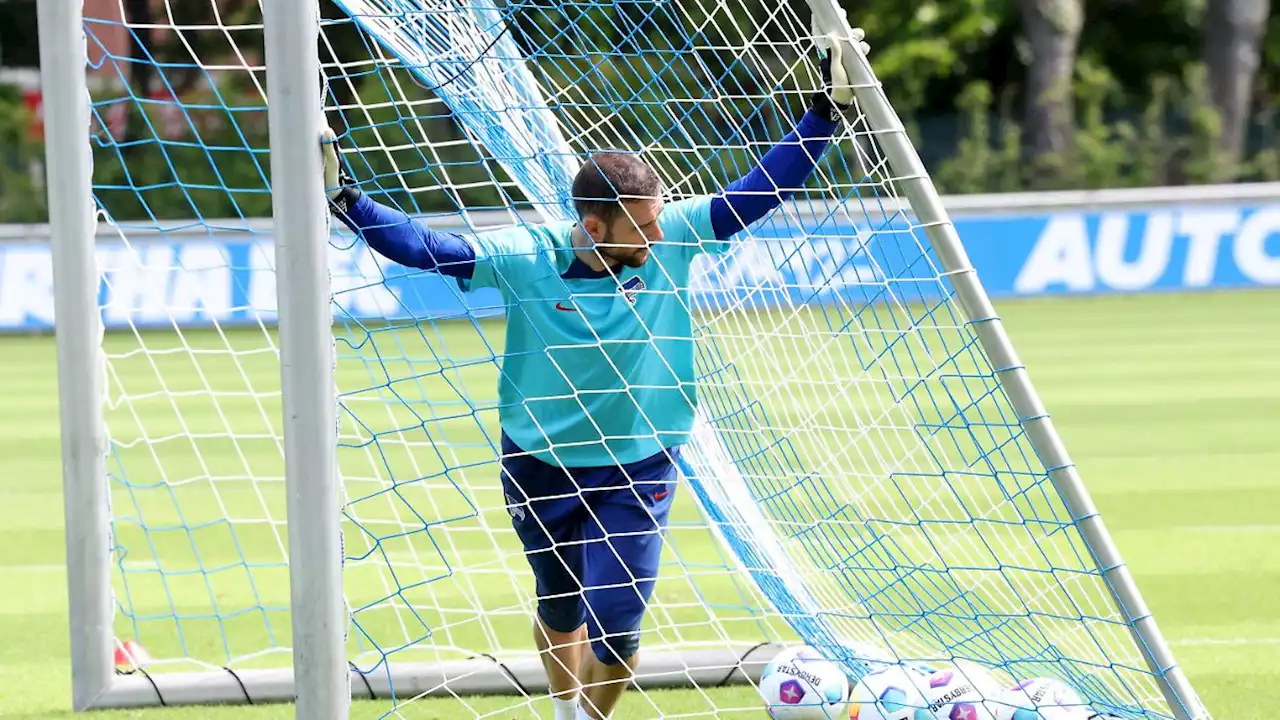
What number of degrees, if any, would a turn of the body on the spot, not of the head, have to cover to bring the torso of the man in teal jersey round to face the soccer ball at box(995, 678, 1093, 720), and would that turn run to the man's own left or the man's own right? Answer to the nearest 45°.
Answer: approximately 90° to the man's own left

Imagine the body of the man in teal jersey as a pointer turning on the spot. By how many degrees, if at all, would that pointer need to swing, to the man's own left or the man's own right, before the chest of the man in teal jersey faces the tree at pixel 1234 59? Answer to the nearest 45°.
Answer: approximately 135° to the man's own left

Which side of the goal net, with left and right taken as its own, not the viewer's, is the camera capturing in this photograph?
left

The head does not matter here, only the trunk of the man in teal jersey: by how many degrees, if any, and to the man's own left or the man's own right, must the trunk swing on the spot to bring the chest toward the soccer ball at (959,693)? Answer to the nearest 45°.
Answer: approximately 90° to the man's own left

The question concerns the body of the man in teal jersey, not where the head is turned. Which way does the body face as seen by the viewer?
toward the camera

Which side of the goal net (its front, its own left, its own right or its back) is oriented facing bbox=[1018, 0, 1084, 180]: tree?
right
